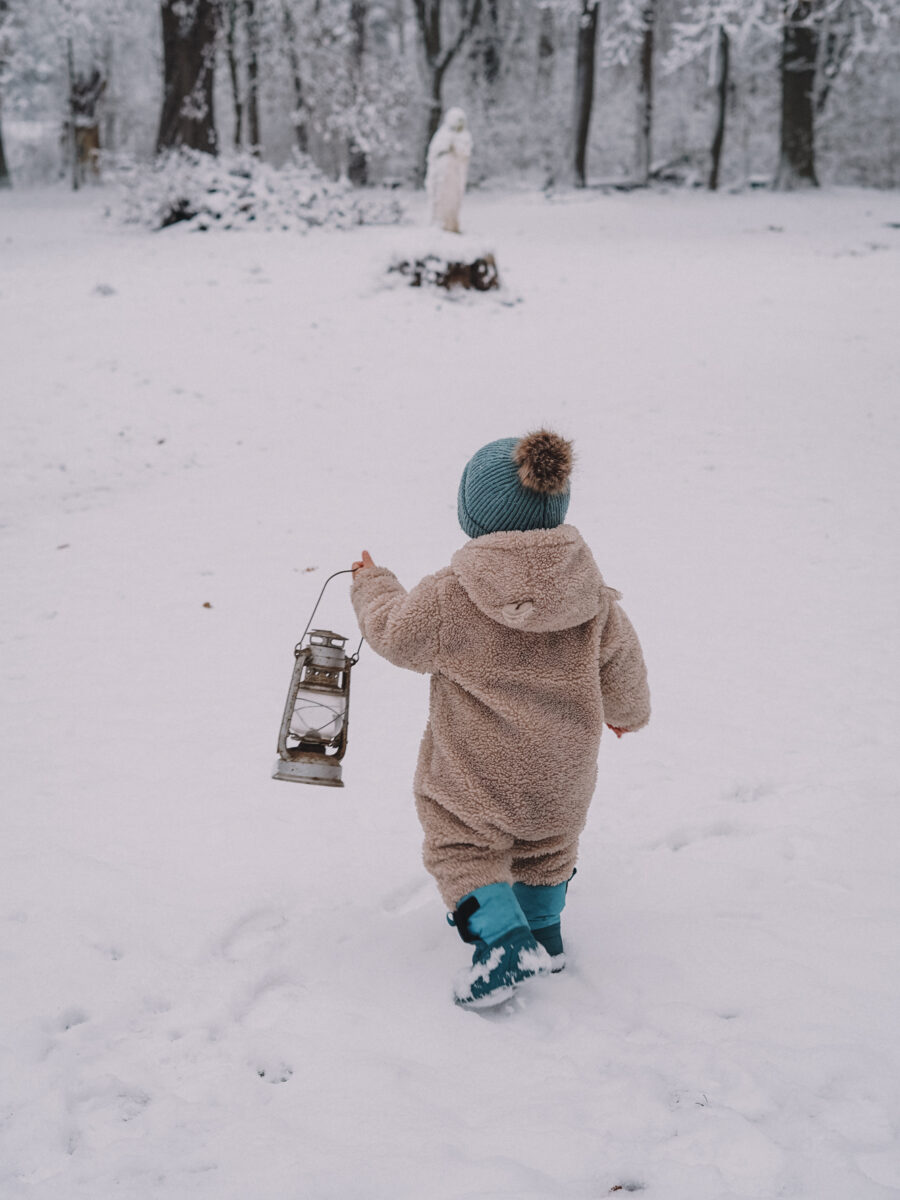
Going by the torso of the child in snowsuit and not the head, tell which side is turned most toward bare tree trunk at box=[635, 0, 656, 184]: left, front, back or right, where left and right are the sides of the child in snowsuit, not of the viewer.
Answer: front

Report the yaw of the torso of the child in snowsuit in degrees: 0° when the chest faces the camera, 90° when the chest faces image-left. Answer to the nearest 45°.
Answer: approximately 180°

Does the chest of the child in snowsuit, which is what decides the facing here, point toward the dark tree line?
yes

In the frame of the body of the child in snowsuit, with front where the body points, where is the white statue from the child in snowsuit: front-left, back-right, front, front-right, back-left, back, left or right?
front

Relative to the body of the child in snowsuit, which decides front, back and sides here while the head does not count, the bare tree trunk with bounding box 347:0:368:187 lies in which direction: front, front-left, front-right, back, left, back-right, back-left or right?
front

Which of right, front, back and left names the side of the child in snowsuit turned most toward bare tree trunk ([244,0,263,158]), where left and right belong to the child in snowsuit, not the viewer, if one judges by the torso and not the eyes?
front

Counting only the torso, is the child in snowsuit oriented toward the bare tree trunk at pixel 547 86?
yes

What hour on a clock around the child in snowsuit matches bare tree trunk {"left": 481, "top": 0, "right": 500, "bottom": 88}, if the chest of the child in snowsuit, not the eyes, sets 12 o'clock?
The bare tree trunk is roughly at 12 o'clock from the child in snowsuit.

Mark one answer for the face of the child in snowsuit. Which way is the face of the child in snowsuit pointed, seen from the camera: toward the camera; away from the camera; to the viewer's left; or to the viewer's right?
away from the camera

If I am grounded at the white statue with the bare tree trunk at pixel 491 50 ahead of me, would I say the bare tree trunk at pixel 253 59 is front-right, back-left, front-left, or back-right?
front-left
